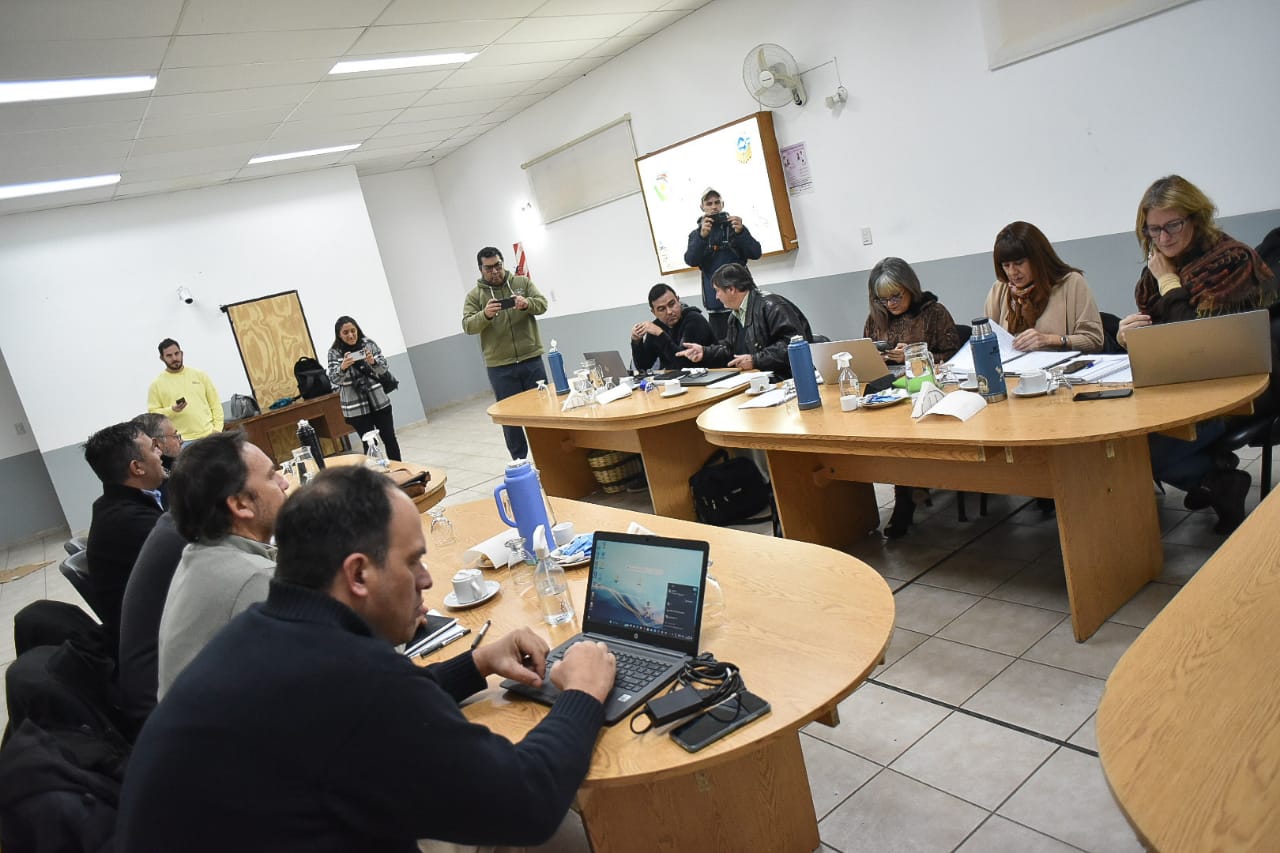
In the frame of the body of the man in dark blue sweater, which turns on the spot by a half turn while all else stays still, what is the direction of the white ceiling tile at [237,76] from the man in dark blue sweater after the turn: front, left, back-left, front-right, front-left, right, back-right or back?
back-right

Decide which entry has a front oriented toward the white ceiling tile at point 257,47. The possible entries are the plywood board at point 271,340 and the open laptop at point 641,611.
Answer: the plywood board

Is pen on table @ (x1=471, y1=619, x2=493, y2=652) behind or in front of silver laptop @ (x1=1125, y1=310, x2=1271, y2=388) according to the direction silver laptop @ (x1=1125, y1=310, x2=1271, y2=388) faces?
behind

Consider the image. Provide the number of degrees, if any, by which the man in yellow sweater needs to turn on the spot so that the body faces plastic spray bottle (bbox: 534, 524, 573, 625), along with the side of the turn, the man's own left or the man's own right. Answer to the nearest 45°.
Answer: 0° — they already face it

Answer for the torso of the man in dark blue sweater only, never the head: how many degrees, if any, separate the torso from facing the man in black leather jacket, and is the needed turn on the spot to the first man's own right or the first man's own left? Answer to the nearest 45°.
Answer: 0° — they already face them

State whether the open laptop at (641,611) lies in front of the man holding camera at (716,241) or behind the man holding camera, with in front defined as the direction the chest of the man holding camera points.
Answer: in front

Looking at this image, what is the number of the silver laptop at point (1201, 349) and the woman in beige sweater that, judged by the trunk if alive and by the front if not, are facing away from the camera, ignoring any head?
1

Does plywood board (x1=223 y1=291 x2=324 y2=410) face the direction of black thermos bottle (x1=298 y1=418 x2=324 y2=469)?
yes

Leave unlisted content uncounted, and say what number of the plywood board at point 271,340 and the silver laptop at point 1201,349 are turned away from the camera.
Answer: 1

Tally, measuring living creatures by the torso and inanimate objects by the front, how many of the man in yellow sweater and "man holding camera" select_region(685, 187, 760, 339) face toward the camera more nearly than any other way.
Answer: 2

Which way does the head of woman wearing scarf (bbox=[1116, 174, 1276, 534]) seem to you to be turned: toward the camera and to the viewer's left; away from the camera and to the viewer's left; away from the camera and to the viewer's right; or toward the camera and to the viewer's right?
toward the camera and to the viewer's left

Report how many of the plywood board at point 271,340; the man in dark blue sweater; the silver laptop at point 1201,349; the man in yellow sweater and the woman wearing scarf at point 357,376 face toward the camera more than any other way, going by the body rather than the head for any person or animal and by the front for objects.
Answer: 3
